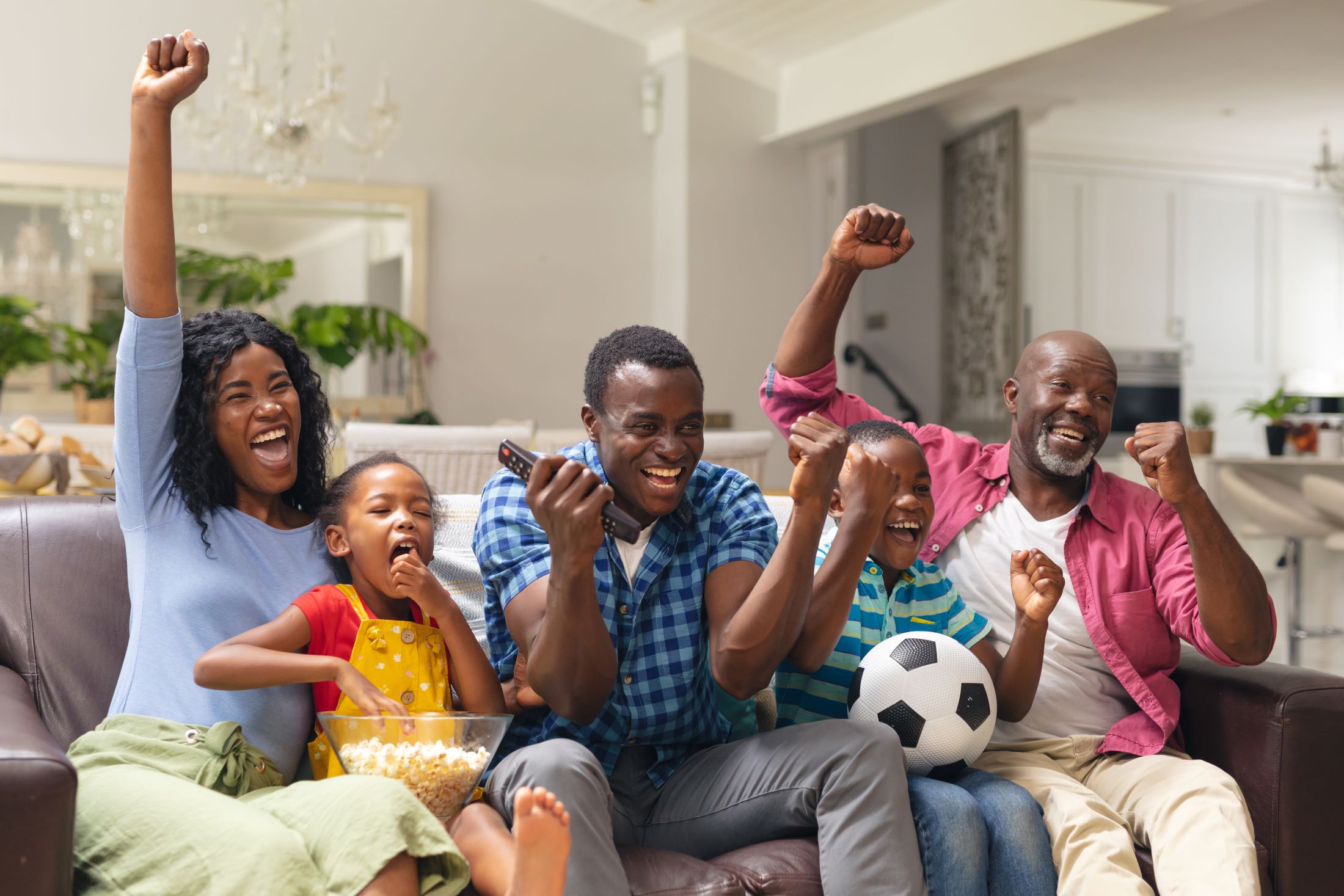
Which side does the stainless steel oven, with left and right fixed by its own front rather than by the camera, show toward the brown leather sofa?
front

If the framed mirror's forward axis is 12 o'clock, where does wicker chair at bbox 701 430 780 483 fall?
The wicker chair is roughly at 11 o'clock from the framed mirror.

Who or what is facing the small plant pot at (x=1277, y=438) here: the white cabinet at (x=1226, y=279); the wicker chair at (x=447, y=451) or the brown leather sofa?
the white cabinet

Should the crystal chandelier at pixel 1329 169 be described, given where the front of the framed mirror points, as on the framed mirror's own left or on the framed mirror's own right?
on the framed mirror's own left

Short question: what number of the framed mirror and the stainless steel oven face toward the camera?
2

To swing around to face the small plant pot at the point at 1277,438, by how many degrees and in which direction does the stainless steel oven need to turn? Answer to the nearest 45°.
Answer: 0° — it already faces it

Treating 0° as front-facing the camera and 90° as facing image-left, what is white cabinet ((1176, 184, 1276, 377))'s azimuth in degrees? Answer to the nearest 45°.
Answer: approximately 0°

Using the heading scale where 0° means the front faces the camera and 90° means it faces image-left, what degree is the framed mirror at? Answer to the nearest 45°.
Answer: approximately 0°

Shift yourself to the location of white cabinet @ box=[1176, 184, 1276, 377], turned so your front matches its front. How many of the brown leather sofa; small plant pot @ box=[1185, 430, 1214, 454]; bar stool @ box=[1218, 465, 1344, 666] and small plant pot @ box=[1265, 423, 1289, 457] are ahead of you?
4

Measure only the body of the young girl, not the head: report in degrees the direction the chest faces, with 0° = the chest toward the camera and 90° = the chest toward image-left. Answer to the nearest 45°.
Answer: approximately 315°

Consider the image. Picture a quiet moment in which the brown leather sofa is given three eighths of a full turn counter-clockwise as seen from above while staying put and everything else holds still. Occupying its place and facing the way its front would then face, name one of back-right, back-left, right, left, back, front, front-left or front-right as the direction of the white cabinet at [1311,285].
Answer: front
